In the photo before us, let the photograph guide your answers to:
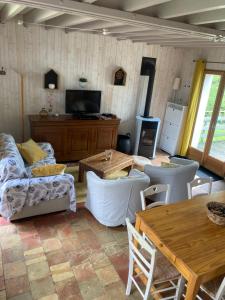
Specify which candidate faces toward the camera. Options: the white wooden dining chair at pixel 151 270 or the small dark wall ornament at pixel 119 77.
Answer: the small dark wall ornament

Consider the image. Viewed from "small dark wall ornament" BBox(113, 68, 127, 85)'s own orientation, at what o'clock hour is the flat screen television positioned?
The flat screen television is roughly at 2 o'clock from the small dark wall ornament.

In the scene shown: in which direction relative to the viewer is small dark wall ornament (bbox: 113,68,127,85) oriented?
toward the camera

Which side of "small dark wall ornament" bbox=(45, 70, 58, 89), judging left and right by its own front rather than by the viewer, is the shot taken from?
front

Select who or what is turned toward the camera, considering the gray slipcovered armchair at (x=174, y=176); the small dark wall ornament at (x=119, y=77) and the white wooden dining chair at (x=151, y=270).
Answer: the small dark wall ornament

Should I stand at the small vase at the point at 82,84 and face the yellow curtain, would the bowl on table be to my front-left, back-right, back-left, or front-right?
front-right

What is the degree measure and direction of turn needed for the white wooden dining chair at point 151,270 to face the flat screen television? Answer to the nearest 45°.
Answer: approximately 90° to its left

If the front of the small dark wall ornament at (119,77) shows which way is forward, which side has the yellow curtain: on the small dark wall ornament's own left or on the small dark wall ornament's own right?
on the small dark wall ornament's own left

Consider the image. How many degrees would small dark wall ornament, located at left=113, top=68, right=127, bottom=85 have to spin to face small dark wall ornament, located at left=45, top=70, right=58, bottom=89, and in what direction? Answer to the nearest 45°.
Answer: approximately 45° to its right

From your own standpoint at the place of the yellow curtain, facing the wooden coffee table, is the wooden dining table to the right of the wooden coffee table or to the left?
left

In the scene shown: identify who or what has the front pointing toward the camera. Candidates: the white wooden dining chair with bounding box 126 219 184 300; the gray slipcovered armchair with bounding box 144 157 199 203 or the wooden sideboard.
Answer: the wooden sideboard

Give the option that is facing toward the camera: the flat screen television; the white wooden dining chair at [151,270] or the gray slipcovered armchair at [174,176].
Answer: the flat screen television

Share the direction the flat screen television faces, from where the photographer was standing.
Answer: facing the viewer

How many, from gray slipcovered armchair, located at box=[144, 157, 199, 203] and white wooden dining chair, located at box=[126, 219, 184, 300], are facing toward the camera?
0

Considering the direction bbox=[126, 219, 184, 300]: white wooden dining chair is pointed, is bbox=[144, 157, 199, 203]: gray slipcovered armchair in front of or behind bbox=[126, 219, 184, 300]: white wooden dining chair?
in front

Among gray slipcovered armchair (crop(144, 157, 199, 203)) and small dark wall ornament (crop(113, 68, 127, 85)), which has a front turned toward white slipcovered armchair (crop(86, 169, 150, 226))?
the small dark wall ornament

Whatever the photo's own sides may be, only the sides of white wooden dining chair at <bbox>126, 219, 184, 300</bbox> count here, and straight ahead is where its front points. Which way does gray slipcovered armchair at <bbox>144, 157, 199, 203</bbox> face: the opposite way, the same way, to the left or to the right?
to the left

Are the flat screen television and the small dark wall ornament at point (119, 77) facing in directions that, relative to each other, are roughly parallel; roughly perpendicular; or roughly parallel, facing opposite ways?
roughly parallel
